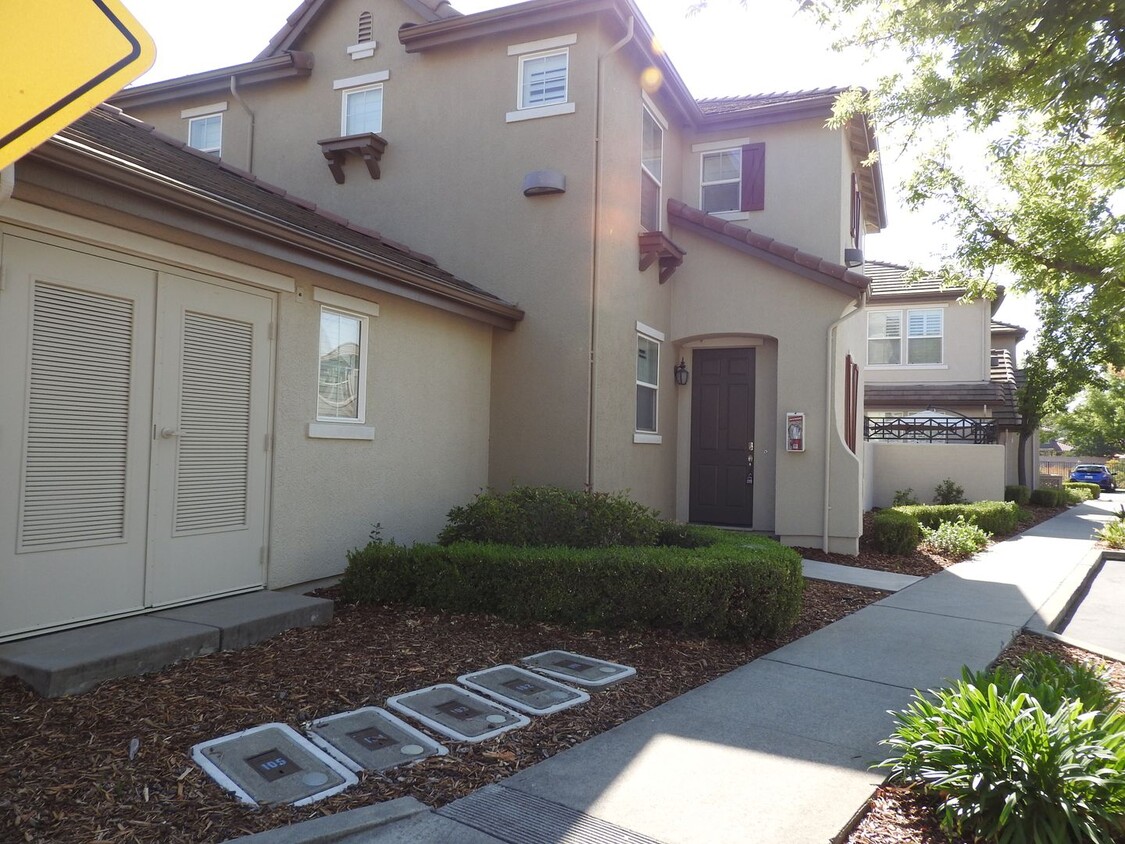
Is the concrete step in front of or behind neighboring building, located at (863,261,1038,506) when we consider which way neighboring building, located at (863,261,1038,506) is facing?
in front

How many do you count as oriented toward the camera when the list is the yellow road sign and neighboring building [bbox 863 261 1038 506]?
2

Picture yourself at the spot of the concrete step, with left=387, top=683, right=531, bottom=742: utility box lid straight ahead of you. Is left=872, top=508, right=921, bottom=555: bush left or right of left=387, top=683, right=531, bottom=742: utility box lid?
left

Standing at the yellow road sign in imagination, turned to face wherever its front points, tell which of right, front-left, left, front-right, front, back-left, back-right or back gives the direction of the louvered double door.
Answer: back

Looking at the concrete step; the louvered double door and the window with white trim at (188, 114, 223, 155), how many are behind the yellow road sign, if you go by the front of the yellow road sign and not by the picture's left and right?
3

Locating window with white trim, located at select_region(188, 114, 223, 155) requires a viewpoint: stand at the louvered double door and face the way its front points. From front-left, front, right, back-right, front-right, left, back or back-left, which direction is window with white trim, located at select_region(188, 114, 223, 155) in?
back-left

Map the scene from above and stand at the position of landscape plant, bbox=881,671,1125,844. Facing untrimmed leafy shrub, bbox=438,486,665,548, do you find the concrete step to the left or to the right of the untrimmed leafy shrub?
left

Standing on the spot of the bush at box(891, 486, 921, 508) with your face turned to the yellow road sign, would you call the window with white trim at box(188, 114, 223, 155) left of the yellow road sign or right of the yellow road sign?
right

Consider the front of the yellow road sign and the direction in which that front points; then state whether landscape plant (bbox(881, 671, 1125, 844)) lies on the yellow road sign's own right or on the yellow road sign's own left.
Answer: on the yellow road sign's own left

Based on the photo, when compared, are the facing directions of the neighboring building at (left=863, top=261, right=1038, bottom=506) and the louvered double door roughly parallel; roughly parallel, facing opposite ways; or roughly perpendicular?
roughly perpendicular

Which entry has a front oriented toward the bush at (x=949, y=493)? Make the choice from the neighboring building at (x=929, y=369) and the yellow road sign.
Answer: the neighboring building

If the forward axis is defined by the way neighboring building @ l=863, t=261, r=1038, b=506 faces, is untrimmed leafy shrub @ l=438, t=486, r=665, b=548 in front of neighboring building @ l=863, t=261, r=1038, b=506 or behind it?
in front

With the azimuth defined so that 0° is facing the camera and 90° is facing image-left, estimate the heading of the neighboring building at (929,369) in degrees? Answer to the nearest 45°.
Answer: approximately 0°
